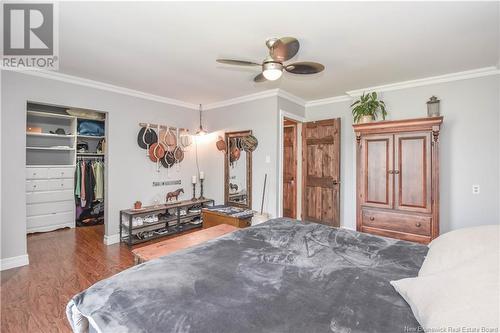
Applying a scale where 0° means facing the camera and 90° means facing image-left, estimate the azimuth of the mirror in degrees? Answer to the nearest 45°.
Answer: approximately 45°

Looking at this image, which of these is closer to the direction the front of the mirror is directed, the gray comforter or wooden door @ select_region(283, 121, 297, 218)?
the gray comforter

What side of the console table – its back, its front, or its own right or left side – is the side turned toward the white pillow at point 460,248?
front

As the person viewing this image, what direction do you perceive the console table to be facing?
facing the viewer and to the right of the viewer

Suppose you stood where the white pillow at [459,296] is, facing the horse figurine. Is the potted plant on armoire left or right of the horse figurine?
right

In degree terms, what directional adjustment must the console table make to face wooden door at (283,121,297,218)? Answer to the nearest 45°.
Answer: approximately 45° to its left

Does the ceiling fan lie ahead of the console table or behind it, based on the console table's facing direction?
ahead

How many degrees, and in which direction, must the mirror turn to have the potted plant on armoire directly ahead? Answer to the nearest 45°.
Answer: approximately 90° to its left
